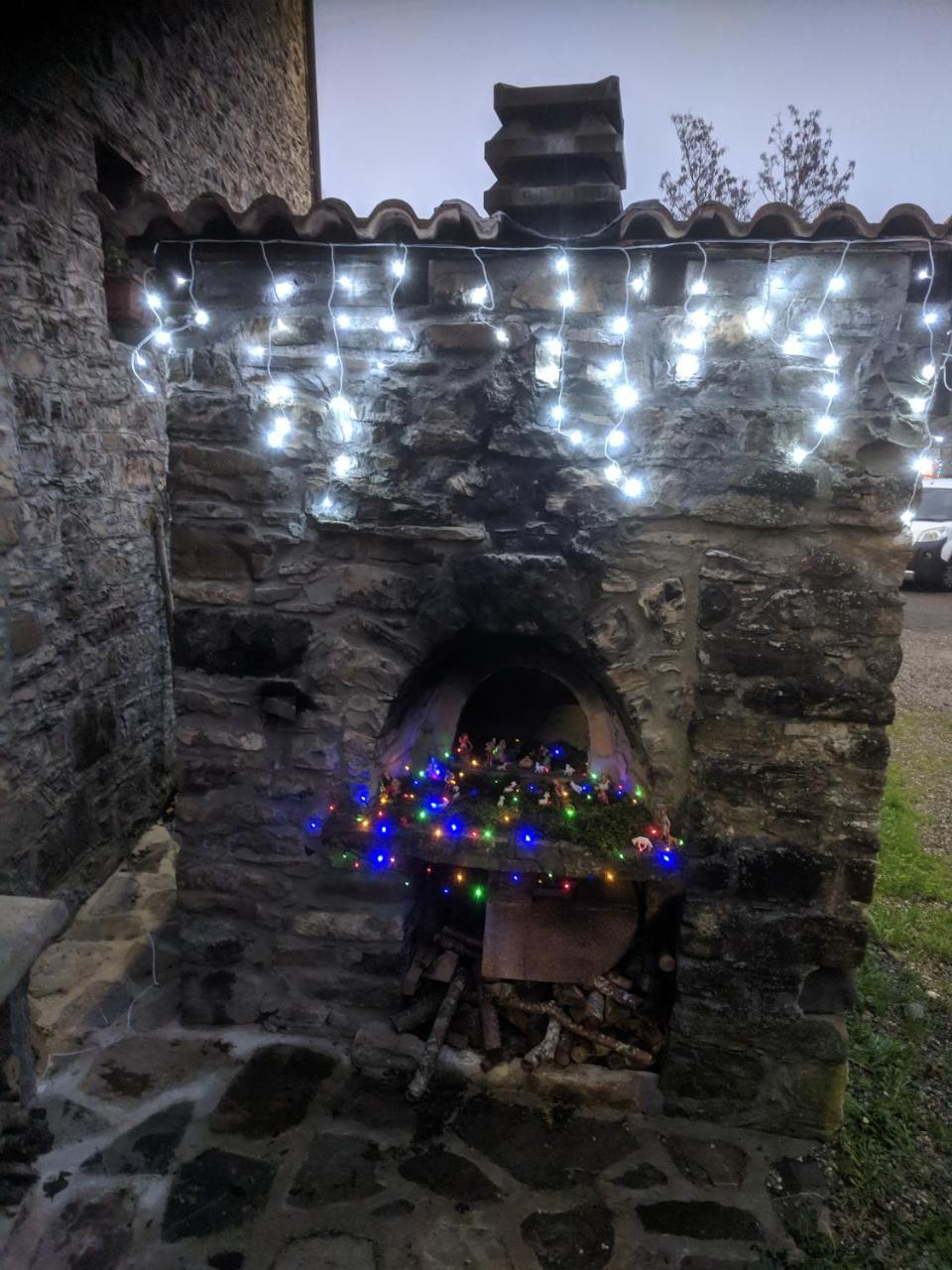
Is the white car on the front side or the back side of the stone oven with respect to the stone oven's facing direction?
on the back side

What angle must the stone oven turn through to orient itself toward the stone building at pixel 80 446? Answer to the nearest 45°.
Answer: approximately 135° to its right

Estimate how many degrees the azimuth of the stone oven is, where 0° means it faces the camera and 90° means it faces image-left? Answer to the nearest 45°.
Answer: approximately 0°
